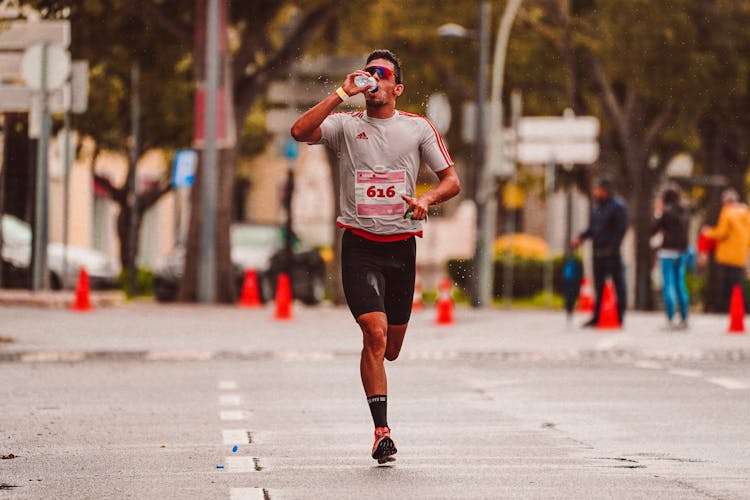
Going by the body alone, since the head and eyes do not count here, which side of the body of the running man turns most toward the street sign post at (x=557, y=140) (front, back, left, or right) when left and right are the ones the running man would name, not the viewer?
back

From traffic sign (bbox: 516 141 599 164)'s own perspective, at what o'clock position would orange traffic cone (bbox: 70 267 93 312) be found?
The orange traffic cone is roughly at 2 o'clock from the traffic sign.

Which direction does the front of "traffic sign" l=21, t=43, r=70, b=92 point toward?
away from the camera

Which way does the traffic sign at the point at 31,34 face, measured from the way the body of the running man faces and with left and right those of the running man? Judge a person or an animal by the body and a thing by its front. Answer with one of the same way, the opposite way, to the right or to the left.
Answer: the opposite way

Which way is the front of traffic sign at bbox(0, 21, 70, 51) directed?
away from the camera

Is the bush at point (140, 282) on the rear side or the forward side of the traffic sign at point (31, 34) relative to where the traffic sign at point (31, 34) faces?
on the forward side

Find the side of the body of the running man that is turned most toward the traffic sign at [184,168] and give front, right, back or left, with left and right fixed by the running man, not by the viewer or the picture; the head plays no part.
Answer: back

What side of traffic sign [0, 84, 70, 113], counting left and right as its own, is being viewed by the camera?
back
